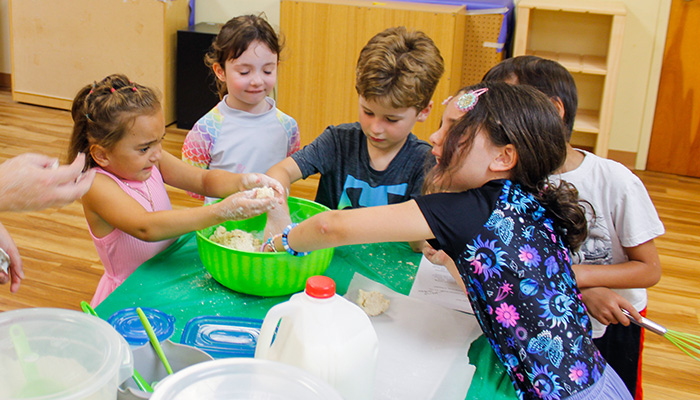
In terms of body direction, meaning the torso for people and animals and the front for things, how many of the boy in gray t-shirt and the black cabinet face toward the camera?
2

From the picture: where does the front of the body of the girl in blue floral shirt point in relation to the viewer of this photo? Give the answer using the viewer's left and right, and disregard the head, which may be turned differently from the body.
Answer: facing away from the viewer and to the left of the viewer

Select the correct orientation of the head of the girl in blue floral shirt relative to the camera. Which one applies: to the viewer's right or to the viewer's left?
to the viewer's left

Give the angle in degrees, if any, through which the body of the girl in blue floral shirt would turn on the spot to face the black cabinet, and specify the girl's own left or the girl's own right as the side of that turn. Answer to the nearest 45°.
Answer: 0° — they already face it

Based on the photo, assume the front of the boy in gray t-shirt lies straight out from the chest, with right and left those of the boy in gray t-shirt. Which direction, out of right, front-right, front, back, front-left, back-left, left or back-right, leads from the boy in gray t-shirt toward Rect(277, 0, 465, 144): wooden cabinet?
back

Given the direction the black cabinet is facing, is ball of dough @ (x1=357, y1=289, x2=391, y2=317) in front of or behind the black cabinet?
in front

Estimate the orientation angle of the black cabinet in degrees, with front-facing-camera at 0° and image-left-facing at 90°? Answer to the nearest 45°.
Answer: approximately 0°

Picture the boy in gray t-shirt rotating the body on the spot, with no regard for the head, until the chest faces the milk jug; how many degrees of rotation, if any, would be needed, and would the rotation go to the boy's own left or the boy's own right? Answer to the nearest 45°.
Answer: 0° — they already face it

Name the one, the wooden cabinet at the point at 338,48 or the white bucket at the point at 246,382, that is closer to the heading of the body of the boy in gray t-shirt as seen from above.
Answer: the white bucket
